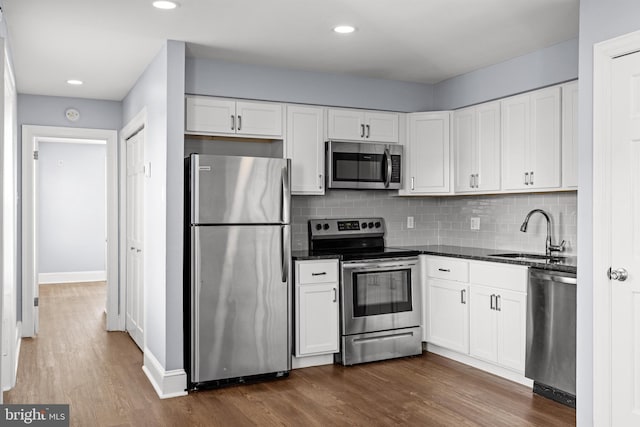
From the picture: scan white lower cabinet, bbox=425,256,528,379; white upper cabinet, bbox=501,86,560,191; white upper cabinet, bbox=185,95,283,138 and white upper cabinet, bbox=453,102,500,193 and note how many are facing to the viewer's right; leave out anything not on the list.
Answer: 0

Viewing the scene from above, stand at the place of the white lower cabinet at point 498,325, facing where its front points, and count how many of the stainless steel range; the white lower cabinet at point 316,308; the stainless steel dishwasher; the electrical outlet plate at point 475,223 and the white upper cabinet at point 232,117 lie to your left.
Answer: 1

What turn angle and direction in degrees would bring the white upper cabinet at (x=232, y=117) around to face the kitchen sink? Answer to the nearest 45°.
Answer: approximately 90° to its left

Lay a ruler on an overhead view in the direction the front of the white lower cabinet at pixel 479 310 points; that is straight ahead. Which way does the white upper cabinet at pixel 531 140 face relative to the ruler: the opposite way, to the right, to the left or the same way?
the same way

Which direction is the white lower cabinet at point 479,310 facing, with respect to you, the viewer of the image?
facing the viewer and to the left of the viewer

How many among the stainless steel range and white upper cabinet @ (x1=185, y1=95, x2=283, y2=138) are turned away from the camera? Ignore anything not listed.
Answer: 0

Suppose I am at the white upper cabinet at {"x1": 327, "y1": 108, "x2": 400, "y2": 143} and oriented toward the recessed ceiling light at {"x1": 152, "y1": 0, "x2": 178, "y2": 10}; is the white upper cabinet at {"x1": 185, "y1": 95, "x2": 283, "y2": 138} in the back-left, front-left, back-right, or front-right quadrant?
front-right

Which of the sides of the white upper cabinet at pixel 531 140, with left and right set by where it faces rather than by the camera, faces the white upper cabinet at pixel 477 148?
right

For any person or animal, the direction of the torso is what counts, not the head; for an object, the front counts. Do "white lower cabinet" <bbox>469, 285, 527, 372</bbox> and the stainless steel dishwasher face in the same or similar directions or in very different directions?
same or similar directions

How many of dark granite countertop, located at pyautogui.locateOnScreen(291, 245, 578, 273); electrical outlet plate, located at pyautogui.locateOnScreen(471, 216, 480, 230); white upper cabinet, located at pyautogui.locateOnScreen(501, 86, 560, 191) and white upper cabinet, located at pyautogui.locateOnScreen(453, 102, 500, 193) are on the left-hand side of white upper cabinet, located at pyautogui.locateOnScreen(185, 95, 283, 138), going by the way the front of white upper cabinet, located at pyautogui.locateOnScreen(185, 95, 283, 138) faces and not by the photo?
4

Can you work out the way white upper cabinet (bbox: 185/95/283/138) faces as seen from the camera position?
facing the viewer

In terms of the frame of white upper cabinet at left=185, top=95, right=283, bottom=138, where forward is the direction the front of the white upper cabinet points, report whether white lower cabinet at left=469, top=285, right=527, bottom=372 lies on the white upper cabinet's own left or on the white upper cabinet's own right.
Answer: on the white upper cabinet's own left

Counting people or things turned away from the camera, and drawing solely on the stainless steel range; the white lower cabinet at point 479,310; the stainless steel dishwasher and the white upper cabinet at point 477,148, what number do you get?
0

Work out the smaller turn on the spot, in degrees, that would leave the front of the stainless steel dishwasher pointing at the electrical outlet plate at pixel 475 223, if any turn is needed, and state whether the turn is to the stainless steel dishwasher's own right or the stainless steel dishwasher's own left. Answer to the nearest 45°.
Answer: approximately 90° to the stainless steel dishwasher's own right

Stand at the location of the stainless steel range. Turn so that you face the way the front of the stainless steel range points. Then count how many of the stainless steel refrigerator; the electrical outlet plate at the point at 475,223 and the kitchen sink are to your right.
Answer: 1
